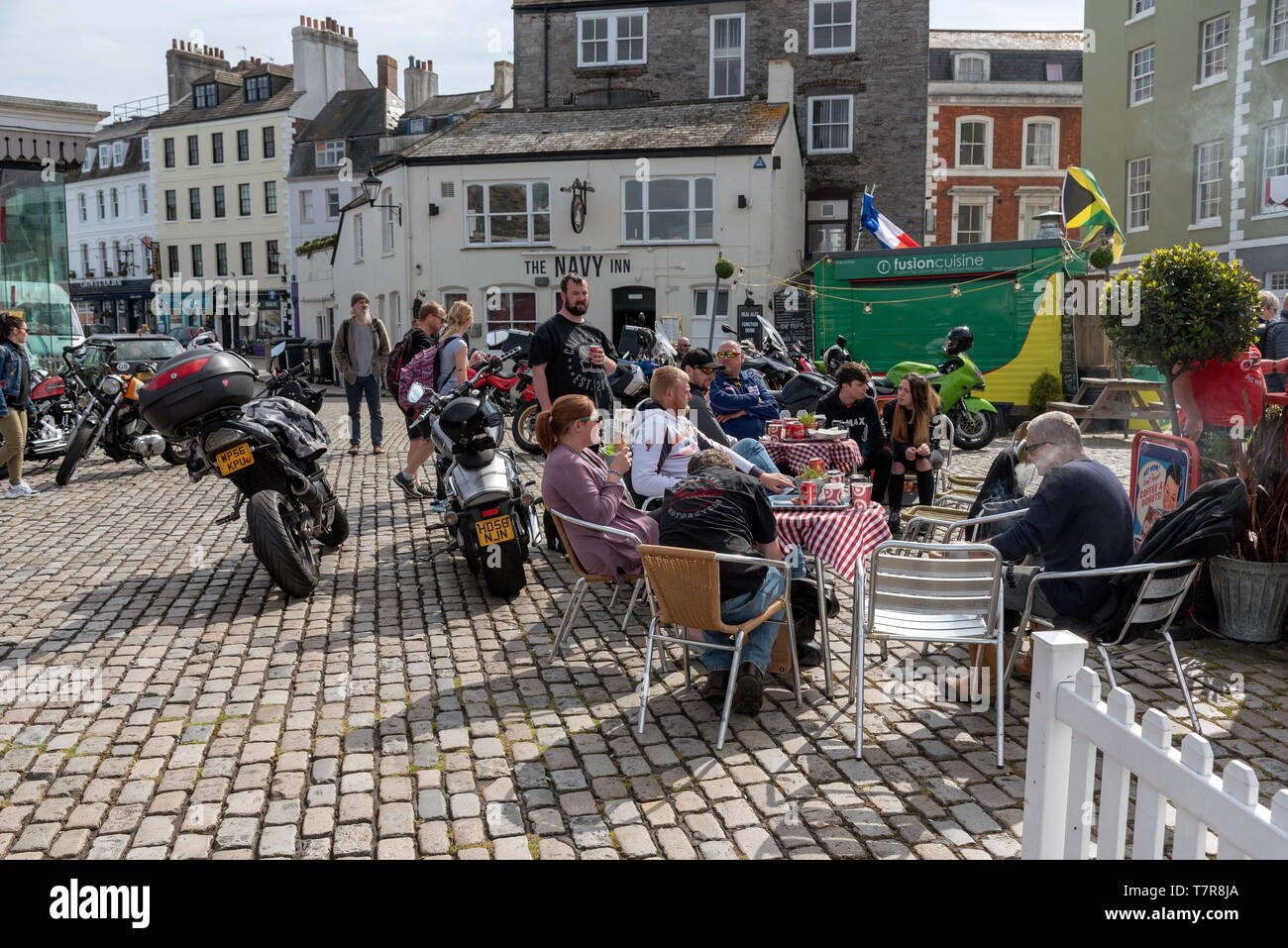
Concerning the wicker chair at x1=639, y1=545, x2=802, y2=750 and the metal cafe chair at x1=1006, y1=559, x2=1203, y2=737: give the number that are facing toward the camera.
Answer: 0

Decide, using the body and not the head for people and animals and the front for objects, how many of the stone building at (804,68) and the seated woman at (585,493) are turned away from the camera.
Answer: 0

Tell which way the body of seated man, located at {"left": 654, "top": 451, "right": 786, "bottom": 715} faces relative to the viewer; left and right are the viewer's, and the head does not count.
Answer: facing away from the viewer and to the right of the viewer

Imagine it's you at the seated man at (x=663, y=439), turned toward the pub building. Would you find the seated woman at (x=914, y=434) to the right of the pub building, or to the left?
right

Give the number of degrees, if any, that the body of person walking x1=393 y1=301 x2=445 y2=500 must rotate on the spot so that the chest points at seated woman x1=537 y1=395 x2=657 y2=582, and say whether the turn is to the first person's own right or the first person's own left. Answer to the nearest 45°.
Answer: approximately 90° to the first person's own right

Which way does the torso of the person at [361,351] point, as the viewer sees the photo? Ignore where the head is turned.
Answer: toward the camera

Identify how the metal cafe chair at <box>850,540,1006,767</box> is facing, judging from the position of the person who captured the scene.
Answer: facing away from the viewer

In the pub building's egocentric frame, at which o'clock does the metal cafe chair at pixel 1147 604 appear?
The metal cafe chair is roughly at 12 o'clock from the pub building.

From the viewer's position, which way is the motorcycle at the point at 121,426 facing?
facing the viewer and to the left of the viewer
